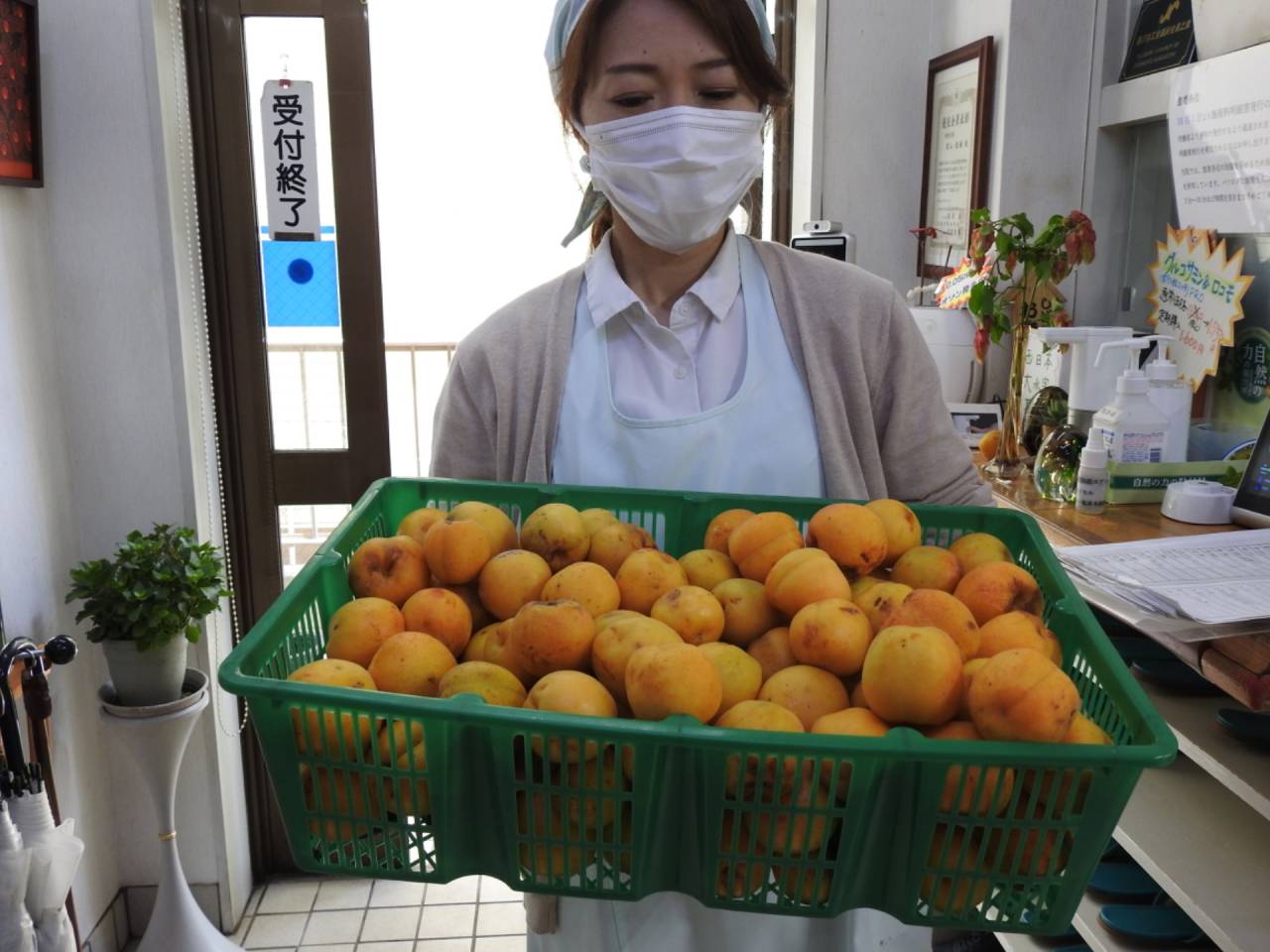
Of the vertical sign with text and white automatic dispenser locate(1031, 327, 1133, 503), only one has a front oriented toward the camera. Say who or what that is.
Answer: the vertical sign with text

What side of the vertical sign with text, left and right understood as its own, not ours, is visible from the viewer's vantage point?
front

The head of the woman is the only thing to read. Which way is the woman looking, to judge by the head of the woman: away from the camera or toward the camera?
toward the camera

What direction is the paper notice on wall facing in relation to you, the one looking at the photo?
facing the viewer and to the left of the viewer

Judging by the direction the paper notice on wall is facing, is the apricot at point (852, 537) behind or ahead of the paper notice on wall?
ahead

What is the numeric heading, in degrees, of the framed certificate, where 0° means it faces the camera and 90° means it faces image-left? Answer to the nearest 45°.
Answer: approximately 45°

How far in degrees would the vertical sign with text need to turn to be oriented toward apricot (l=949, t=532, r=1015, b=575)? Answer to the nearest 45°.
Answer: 0° — it already faces it

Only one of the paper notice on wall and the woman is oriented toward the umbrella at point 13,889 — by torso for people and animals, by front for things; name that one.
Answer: the paper notice on wall

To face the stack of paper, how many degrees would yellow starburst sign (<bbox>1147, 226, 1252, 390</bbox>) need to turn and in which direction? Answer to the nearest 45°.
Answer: approximately 45° to its left

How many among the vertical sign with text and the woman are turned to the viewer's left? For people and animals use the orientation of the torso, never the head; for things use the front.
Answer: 0

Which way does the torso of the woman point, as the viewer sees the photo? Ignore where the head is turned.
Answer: toward the camera

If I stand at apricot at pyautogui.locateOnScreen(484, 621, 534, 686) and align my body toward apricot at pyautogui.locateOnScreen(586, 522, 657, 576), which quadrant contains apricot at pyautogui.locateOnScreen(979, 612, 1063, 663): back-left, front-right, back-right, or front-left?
front-right
